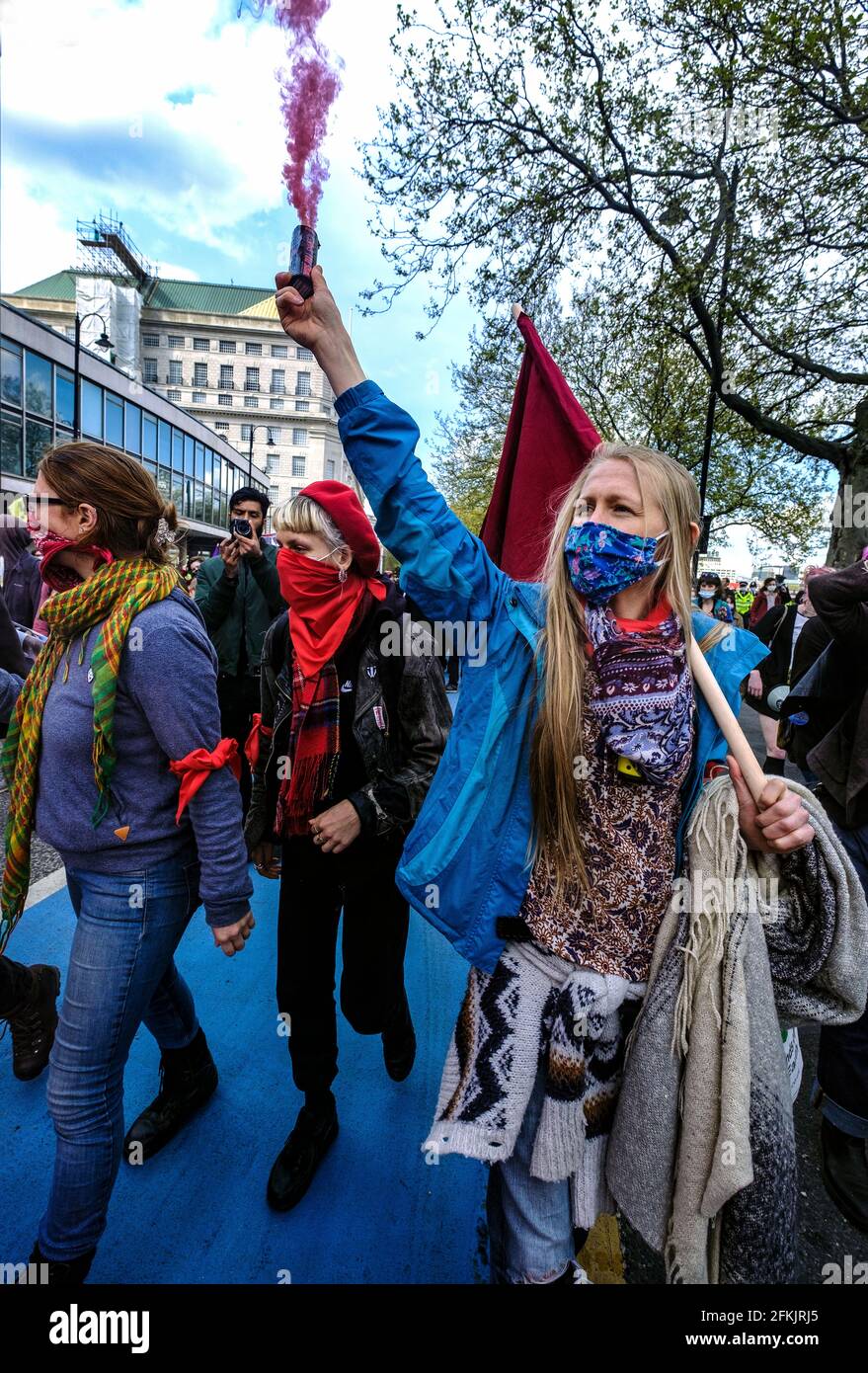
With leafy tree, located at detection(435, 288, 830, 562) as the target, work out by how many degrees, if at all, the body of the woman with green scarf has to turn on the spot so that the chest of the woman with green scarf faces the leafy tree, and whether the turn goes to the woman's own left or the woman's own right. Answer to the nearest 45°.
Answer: approximately 180°

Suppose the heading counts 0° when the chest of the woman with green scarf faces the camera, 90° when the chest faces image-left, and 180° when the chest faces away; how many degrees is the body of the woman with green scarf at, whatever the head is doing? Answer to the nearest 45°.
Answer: approximately 45°

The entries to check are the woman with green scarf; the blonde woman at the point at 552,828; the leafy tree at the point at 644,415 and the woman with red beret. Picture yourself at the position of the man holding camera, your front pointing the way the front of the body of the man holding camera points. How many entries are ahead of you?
3

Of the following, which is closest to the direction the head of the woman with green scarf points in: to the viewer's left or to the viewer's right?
to the viewer's left

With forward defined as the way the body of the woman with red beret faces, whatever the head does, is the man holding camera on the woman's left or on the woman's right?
on the woman's right

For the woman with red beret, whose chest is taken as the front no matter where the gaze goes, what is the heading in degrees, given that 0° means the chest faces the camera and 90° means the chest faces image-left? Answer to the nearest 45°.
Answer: approximately 45°
